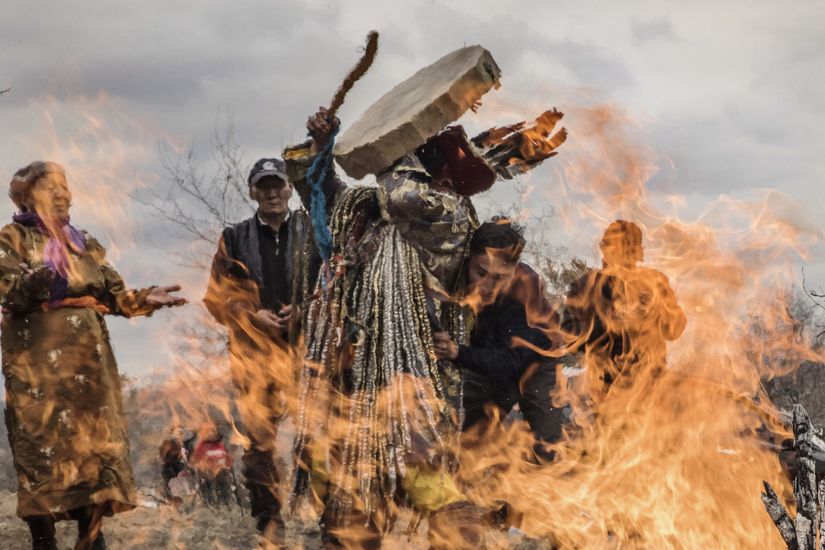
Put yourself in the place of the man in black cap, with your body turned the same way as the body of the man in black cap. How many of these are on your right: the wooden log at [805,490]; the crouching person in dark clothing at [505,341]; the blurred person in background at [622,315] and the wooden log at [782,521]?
0

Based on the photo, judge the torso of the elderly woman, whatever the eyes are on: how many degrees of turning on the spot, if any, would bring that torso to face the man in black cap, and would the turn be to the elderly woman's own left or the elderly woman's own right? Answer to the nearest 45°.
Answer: approximately 45° to the elderly woman's own left

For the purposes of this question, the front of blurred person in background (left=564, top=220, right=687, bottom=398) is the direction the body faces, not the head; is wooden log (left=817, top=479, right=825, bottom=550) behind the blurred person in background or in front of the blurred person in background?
in front

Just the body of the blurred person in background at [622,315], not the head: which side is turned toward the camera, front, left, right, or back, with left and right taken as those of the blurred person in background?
front

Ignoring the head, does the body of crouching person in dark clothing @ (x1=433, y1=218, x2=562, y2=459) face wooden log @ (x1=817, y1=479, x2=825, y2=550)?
no

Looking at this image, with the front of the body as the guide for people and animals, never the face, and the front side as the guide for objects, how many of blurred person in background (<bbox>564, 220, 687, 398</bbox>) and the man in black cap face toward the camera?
2

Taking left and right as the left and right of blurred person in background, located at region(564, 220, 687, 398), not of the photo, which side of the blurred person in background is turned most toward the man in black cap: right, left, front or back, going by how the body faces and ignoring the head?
right

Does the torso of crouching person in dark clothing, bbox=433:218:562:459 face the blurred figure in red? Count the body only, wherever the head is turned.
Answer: no

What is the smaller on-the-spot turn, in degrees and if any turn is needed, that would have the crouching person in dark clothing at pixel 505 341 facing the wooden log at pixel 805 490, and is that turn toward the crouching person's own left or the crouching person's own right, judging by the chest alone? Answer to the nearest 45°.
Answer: approximately 90° to the crouching person's own left

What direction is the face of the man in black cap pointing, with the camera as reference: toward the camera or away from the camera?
toward the camera

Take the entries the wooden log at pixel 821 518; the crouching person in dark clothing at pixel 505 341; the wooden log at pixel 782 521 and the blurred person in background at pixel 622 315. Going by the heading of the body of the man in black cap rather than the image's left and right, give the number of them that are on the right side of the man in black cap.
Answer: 0

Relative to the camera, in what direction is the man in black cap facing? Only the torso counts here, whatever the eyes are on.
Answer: toward the camera

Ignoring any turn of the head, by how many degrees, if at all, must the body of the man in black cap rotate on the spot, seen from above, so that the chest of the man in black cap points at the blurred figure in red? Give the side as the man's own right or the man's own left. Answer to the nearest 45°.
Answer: approximately 180°

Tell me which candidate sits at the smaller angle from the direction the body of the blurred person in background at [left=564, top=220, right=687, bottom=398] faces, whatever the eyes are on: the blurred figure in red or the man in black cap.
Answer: the man in black cap

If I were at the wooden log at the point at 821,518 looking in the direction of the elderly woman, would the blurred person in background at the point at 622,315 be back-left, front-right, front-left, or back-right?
front-right

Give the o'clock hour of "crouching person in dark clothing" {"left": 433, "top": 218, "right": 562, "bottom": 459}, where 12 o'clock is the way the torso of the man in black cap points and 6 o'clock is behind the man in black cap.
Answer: The crouching person in dark clothing is roughly at 10 o'clock from the man in black cap.

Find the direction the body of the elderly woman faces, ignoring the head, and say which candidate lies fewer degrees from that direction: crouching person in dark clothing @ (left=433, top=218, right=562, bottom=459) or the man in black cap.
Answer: the crouching person in dark clothing

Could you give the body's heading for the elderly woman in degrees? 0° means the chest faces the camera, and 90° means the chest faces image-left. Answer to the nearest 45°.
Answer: approximately 315°
